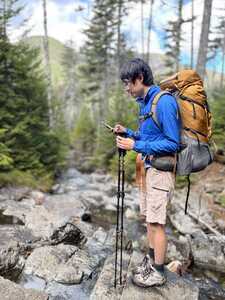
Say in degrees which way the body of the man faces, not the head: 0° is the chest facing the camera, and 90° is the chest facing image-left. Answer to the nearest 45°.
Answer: approximately 90°

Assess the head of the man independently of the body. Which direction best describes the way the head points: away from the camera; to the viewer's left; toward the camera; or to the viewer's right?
to the viewer's left

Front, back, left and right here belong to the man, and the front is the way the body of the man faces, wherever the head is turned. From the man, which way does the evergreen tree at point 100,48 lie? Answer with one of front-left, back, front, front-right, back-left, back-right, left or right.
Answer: right

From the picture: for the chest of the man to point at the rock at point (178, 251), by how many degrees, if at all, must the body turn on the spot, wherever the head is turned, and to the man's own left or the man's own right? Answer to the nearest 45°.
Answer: approximately 90° to the man's own right

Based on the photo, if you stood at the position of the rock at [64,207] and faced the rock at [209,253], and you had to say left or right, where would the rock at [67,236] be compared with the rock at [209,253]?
right

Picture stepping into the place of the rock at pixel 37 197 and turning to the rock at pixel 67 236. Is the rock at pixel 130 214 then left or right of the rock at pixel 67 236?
left

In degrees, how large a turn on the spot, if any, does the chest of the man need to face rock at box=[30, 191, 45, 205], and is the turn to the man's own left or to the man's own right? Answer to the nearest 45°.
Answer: approximately 45° to the man's own right

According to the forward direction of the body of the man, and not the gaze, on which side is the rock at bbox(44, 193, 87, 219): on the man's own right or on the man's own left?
on the man's own right
